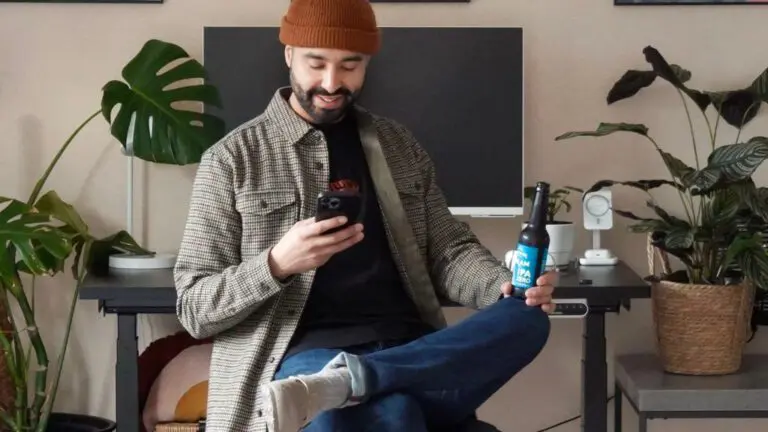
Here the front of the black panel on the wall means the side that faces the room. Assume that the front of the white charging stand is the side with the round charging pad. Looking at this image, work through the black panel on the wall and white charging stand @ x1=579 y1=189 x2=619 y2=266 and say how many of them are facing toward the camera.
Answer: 2

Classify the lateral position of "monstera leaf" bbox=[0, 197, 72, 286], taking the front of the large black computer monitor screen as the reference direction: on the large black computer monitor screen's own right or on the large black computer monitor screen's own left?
on the large black computer monitor screen's own right

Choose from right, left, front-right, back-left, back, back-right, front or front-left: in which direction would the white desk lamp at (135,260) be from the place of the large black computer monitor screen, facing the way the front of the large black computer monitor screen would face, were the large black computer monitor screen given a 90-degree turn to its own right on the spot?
front

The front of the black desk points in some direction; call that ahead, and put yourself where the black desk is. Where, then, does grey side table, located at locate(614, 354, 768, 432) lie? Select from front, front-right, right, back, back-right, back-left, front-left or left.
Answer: left

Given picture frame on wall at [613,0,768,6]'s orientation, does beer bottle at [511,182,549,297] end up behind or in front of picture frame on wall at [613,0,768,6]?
in front

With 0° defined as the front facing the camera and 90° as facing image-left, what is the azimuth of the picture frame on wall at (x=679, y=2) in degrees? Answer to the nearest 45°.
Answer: approximately 0°

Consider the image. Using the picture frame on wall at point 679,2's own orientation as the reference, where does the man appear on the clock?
The man is roughly at 1 o'clock from the picture frame on wall.

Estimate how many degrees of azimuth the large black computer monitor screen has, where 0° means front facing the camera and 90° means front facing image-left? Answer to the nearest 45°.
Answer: approximately 0°
